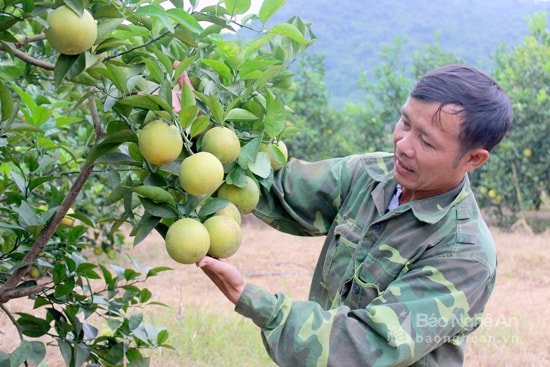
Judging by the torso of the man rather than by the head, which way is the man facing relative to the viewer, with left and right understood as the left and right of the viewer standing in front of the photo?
facing the viewer and to the left of the viewer
